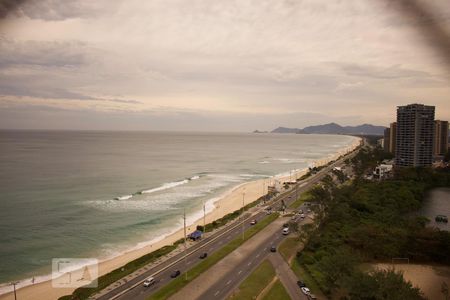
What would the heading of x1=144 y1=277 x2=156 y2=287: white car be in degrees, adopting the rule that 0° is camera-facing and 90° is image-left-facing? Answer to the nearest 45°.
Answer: approximately 45°

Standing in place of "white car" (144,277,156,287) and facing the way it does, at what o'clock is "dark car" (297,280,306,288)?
The dark car is roughly at 8 o'clock from the white car.

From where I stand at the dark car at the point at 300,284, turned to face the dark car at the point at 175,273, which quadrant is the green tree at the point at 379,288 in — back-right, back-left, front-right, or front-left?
back-left

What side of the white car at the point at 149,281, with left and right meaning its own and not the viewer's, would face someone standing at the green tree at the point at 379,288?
left

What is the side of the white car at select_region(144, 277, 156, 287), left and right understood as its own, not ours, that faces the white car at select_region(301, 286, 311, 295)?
left

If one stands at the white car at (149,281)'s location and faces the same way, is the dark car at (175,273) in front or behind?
behind
